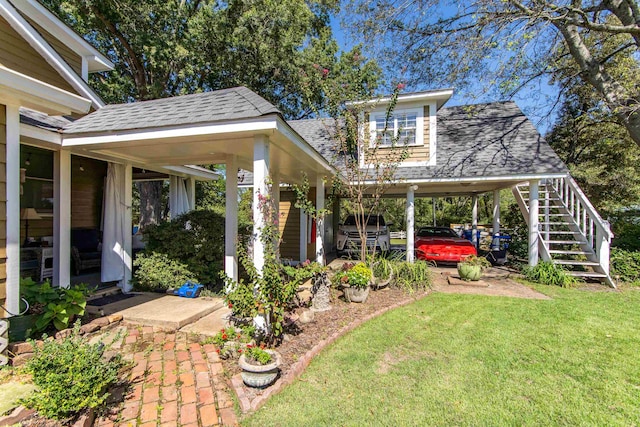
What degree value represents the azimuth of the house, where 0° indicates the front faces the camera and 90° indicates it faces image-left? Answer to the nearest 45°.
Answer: approximately 315°

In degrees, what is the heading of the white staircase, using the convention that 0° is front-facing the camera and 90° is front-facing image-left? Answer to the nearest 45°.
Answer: approximately 315°

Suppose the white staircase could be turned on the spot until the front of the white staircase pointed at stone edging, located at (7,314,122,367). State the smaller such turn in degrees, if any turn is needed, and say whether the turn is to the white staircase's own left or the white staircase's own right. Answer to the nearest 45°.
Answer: approximately 90° to the white staircase's own right

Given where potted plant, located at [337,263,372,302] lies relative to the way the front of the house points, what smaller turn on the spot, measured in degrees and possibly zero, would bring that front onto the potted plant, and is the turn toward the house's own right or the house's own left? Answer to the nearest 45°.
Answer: approximately 45° to the house's own left

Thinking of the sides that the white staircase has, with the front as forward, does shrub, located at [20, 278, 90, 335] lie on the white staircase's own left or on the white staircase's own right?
on the white staircase's own right

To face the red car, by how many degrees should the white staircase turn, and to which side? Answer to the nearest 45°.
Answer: approximately 135° to its right

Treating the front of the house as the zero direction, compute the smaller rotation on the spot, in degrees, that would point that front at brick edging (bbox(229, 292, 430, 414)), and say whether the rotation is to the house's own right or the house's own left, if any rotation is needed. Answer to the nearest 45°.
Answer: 0° — it already faces it

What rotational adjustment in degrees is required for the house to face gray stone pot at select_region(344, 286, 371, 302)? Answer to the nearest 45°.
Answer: approximately 45° to its left
